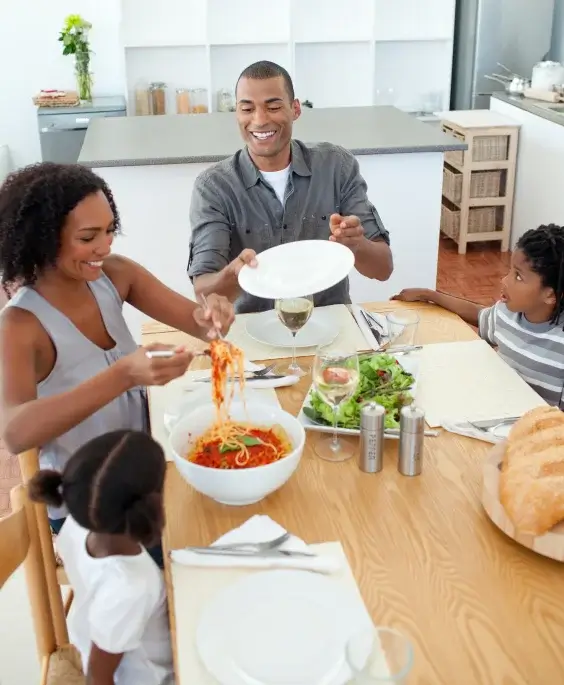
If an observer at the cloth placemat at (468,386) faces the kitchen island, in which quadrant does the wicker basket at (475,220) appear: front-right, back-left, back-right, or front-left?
front-right

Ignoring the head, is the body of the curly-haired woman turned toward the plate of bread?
yes

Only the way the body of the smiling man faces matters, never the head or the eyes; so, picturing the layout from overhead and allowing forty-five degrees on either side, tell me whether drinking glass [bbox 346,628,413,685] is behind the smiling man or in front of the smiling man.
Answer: in front

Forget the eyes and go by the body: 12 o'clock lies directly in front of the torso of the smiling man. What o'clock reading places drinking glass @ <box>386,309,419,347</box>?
The drinking glass is roughly at 11 o'clock from the smiling man.

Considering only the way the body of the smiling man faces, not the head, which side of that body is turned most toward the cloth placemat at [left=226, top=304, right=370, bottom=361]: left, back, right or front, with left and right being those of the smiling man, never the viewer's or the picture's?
front

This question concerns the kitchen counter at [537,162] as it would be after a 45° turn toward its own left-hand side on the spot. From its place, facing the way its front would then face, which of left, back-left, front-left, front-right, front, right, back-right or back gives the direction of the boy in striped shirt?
front

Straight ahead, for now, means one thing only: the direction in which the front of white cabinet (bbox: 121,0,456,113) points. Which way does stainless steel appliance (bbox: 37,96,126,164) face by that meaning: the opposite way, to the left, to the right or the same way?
the same way

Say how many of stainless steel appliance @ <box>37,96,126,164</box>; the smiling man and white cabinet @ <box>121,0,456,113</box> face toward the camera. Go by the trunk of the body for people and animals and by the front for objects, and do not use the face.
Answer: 3

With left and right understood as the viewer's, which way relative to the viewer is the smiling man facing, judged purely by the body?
facing the viewer

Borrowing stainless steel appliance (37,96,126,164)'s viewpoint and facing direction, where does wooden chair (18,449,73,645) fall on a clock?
The wooden chair is roughly at 12 o'clock from the stainless steel appliance.

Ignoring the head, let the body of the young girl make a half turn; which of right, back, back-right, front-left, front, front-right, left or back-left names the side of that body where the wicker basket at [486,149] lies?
back

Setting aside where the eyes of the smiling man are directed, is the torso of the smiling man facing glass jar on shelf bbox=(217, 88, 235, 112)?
no

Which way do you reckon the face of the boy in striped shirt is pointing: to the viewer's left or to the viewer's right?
to the viewer's left

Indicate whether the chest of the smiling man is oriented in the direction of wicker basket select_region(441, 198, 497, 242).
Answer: no

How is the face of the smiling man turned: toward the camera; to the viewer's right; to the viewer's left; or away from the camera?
toward the camera

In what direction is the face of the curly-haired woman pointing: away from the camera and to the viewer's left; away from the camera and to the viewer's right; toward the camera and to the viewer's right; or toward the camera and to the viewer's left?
toward the camera and to the viewer's right

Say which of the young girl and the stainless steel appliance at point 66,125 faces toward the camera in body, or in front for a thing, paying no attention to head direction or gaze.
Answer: the stainless steel appliance

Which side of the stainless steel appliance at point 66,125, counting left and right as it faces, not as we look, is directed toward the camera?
front

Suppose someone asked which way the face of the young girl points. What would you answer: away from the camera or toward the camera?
away from the camera

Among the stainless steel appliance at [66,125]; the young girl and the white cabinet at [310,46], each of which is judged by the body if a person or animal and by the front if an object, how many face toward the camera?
2

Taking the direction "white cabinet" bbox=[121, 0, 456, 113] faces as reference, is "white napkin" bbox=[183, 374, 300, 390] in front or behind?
in front
